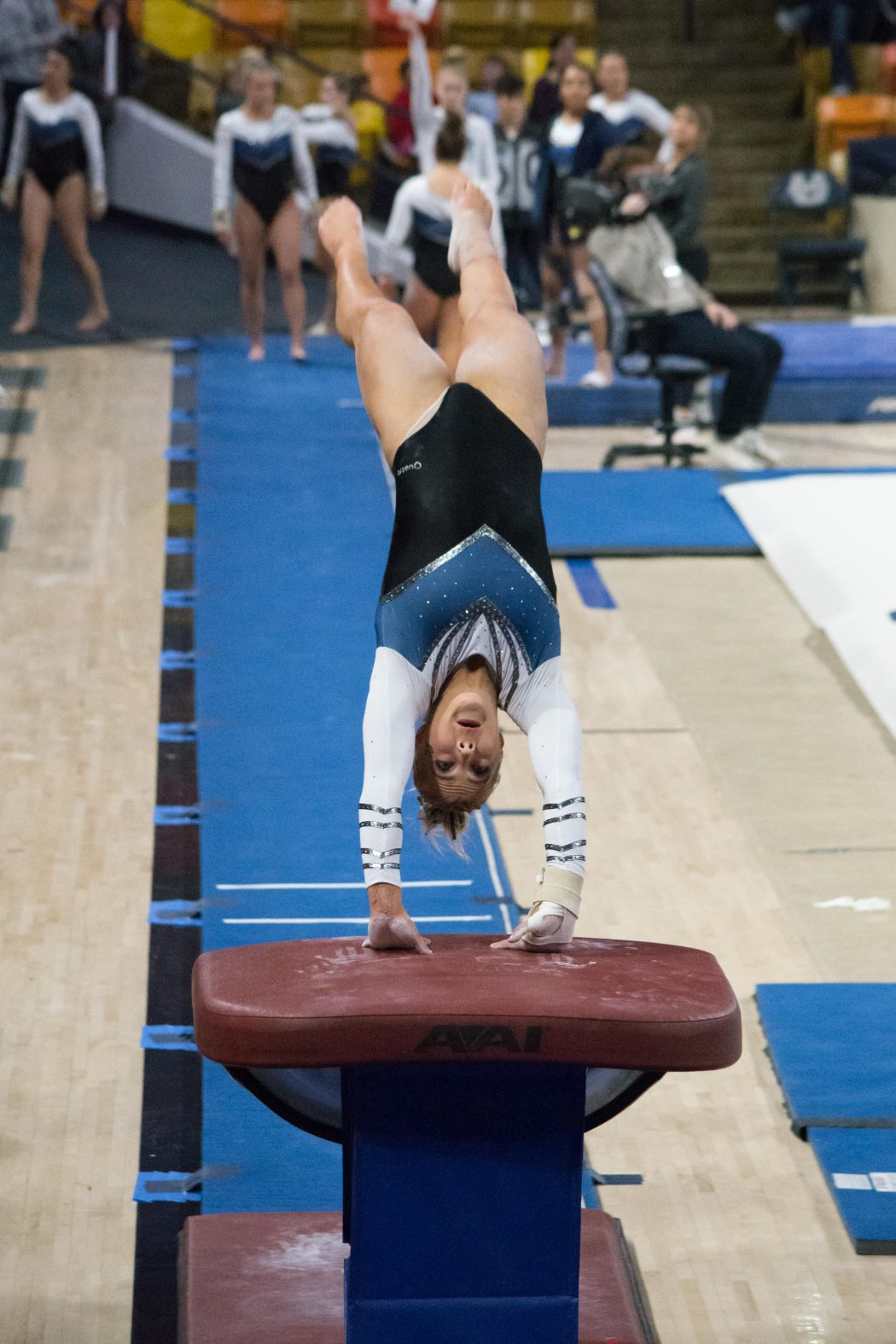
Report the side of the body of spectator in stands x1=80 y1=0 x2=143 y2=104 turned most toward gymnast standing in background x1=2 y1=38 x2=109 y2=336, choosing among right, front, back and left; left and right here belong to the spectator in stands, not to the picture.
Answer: front

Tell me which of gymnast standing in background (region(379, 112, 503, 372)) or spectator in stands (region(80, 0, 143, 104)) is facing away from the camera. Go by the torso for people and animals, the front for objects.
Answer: the gymnast standing in background

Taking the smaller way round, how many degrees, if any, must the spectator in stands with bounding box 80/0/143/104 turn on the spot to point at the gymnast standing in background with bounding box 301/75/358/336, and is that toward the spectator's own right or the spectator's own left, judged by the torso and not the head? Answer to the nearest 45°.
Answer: approximately 45° to the spectator's own left

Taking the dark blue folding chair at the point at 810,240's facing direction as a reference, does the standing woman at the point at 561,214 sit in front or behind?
in front

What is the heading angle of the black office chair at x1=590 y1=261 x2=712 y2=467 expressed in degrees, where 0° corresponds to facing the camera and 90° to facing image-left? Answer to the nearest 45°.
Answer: approximately 270°

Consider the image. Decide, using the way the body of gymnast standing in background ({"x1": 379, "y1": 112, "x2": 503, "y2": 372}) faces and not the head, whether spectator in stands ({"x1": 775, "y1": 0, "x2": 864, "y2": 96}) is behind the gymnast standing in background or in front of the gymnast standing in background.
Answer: in front

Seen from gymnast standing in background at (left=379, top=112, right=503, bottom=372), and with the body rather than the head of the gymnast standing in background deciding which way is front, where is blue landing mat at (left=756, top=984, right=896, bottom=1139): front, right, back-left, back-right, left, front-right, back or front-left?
back

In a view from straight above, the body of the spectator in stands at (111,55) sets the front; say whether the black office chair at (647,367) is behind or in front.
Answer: in front

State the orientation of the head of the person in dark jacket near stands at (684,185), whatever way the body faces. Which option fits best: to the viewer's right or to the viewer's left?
to the viewer's left

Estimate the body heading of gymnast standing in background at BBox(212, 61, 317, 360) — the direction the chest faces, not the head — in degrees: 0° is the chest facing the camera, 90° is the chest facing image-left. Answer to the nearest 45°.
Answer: approximately 0°

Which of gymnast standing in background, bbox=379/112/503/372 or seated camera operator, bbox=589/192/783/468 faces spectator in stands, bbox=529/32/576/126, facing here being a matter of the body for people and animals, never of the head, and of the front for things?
the gymnast standing in background

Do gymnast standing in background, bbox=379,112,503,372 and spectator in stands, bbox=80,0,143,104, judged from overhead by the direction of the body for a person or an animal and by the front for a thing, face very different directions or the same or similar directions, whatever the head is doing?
very different directions

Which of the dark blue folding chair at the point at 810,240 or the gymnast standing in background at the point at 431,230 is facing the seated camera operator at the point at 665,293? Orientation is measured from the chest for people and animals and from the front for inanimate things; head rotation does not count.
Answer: the dark blue folding chair
